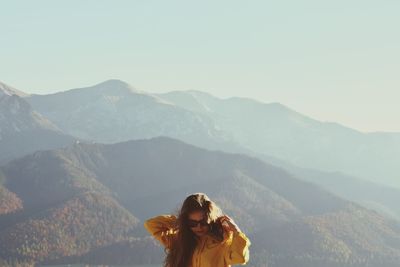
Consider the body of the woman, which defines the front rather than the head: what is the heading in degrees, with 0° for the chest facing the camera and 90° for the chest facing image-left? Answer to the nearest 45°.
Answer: approximately 0°
